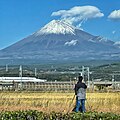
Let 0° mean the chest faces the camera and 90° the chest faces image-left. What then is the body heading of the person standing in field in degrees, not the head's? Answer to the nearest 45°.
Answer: approximately 180°

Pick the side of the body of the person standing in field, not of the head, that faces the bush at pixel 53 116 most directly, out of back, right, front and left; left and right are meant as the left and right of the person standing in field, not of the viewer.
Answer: back
